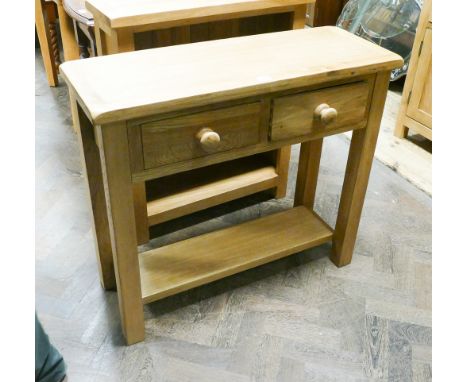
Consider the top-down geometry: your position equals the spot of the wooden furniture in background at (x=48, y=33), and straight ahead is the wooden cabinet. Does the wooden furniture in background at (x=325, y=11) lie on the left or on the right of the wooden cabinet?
left

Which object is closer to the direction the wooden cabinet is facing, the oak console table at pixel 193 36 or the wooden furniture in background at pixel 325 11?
the oak console table

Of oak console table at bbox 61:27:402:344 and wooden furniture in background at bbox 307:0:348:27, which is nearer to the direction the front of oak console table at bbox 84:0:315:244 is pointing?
the oak console table

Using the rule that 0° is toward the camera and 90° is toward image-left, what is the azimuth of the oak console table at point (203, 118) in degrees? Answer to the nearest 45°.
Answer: approximately 315°

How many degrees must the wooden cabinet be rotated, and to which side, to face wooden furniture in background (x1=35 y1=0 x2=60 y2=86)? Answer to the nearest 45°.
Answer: approximately 45° to its right

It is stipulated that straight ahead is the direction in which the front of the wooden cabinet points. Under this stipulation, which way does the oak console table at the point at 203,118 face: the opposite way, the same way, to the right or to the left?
to the left

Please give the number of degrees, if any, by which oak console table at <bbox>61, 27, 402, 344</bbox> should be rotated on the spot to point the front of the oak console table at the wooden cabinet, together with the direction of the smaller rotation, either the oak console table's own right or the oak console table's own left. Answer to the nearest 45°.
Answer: approximately 90° to the oak console table's own left

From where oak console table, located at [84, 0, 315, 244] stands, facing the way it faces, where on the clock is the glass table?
The glass table is roughly at 9 o'clock from the oak console table.

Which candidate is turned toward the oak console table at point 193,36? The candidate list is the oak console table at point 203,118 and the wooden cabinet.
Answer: the wooden cabinet

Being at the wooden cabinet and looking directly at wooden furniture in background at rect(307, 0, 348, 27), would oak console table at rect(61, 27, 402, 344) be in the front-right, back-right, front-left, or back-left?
back-left
